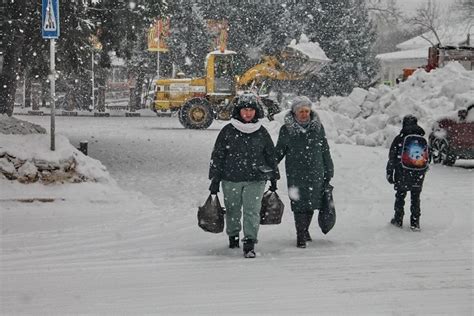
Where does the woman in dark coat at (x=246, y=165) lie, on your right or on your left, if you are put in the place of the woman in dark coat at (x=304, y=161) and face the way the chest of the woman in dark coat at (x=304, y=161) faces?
on your right

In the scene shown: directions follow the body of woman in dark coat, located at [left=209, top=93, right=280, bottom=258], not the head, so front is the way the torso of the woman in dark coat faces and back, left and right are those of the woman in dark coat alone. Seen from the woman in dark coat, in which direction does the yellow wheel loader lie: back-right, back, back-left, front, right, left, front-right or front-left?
back

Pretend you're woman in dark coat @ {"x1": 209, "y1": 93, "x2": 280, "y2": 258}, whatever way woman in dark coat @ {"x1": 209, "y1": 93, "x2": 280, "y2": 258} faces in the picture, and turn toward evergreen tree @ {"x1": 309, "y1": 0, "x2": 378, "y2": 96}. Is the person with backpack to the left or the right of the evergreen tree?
right

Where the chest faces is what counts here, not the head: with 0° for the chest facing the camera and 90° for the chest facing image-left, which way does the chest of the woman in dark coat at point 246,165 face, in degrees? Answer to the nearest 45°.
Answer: approximately 0°

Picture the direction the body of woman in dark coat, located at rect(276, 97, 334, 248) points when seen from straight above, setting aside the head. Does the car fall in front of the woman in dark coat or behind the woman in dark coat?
behind

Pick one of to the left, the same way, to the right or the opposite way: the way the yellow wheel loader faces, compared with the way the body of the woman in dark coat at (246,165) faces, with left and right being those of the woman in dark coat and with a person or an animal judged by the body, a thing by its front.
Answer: to the left

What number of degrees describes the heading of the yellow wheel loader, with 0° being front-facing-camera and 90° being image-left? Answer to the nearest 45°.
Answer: approximately 270°

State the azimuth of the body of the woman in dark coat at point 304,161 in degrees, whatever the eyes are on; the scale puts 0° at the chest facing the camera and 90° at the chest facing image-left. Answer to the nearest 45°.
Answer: approximately 0°
